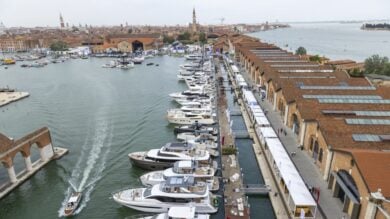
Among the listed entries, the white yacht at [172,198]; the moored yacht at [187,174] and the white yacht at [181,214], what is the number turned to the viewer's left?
3

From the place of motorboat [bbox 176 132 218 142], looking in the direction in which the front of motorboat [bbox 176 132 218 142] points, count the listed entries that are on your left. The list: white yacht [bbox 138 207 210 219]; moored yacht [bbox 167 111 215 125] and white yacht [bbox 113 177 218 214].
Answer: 2

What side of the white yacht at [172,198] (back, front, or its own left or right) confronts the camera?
left

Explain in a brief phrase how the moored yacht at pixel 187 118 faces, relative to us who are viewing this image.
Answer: facing to the left of the viewer

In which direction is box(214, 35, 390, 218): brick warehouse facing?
to the viewer's left

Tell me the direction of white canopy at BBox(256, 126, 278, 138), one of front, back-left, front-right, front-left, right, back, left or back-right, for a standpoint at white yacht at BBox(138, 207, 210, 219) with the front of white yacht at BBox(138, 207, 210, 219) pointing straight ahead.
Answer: back-right

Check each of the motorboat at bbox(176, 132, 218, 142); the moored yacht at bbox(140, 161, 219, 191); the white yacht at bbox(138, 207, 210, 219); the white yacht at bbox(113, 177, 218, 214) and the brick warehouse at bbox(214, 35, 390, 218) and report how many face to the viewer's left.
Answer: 5

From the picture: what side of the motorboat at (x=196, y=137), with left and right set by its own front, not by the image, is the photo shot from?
left

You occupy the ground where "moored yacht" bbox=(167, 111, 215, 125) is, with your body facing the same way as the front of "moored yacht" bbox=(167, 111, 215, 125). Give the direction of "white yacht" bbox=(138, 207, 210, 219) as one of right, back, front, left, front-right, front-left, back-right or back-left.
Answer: left

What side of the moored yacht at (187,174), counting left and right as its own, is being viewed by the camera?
left

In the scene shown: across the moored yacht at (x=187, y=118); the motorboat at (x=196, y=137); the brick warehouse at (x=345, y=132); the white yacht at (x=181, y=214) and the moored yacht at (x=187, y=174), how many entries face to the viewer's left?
5

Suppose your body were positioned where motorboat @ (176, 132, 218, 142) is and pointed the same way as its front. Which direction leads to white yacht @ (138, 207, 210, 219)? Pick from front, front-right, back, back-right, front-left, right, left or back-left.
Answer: left

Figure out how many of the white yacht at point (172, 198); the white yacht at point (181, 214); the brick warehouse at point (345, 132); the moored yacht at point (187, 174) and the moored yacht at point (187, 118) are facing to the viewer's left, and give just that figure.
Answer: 5

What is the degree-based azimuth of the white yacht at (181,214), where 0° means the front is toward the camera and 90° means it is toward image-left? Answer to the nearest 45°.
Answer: approximately 90°

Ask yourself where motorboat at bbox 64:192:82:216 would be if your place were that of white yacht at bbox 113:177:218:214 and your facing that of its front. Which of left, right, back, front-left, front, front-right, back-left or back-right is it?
front

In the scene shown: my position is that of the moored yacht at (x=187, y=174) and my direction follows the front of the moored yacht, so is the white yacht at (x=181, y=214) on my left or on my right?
on my left

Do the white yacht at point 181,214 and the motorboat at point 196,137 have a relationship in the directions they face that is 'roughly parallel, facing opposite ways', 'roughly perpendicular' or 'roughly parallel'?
roughly parallel

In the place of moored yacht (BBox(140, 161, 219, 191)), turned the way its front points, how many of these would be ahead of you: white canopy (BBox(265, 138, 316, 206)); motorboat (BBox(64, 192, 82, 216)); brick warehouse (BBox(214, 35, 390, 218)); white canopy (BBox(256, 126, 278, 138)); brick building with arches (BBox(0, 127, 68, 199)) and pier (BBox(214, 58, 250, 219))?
2
